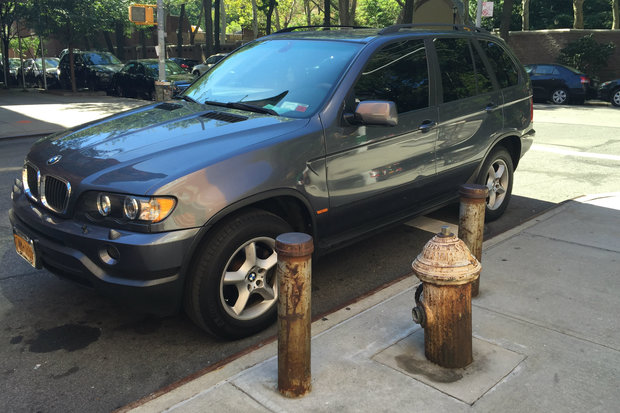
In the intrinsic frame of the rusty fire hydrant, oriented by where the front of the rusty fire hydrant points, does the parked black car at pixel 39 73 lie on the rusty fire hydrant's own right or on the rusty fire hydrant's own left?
on the rusty fire hydrant's own right

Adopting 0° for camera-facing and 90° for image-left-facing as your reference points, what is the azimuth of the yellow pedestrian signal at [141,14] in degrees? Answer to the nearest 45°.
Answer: approximately 0°

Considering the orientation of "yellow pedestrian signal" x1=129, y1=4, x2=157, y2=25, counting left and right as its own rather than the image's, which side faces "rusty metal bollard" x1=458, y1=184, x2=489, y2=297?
front

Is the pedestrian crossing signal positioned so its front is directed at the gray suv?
yes

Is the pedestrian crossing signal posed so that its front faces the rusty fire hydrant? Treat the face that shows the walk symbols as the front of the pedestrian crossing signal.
yes

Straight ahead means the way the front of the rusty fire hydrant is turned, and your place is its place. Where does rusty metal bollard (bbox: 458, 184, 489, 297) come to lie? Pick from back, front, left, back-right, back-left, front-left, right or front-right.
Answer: right

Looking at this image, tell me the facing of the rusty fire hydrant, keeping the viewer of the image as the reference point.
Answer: facing to the left of the viewer
